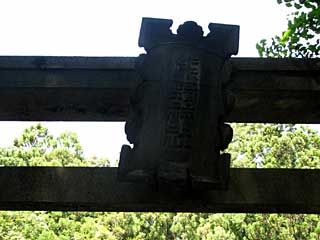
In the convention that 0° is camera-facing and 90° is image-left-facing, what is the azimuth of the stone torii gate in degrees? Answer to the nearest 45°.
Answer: approximately 0°
